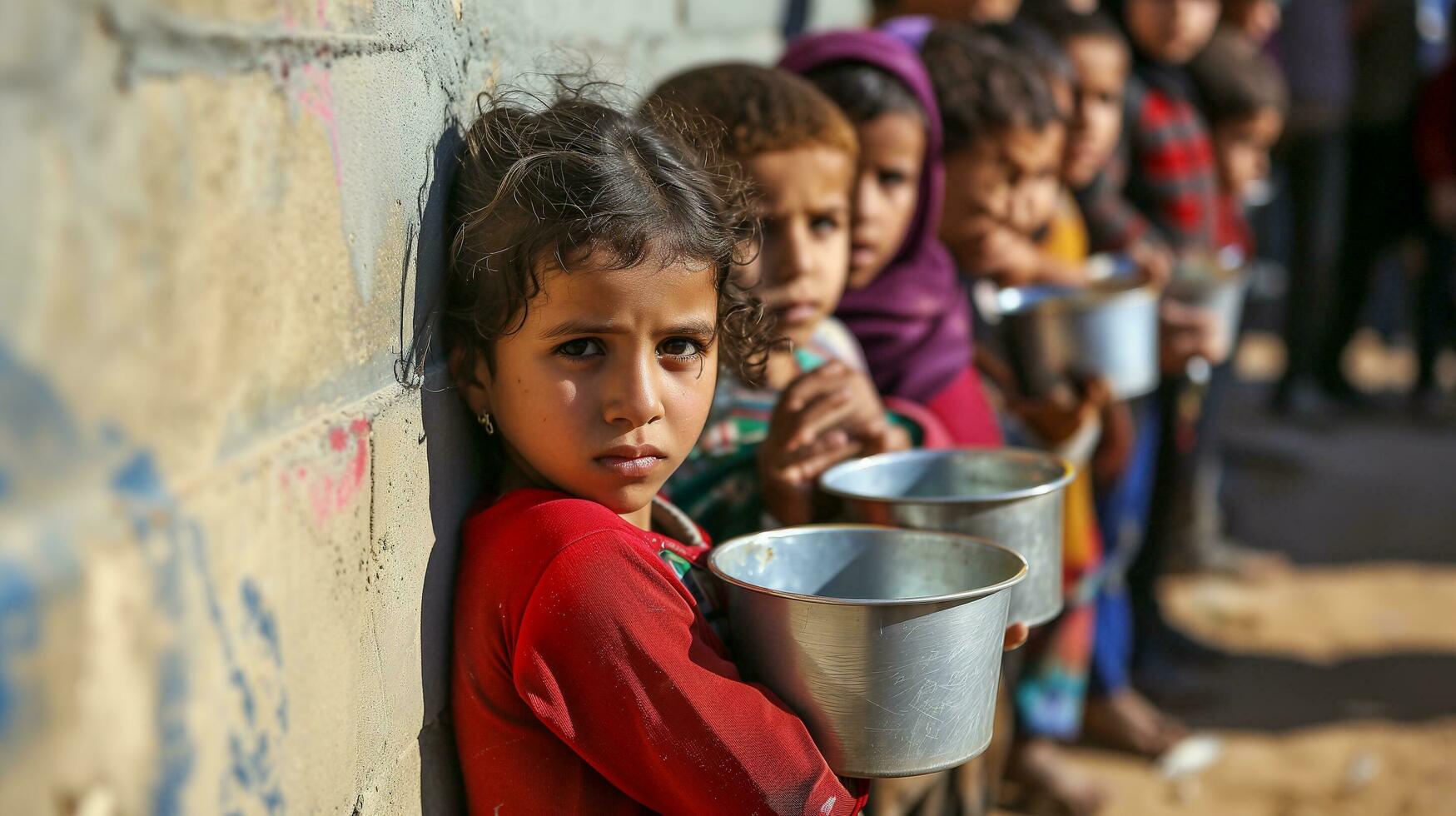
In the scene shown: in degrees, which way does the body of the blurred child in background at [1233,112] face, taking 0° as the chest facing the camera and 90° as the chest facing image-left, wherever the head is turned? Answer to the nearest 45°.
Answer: approximately 315°

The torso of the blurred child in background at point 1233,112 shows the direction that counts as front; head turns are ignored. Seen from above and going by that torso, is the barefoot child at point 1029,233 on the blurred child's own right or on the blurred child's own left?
on the blurred child's own right

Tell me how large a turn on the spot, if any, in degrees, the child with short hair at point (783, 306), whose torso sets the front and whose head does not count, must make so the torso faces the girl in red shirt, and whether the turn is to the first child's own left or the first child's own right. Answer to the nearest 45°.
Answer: approximately 45° to the first child's own right

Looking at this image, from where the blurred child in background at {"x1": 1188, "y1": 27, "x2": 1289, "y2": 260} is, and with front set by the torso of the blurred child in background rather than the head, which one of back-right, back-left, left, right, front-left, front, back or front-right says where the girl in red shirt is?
front-right

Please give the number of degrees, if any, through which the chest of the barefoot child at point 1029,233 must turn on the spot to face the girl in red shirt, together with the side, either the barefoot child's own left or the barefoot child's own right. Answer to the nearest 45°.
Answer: approximately 45° to the barefoot child's own right

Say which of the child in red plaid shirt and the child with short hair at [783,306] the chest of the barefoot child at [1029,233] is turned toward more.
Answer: the child with short hair
